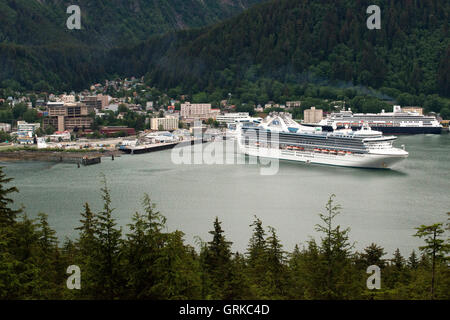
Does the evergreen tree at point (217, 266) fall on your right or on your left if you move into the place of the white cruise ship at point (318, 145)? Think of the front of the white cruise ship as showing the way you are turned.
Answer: on your right

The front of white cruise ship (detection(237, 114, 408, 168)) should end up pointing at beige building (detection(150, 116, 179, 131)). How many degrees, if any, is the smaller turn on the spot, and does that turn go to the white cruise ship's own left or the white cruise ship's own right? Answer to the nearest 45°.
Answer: approximately 180°

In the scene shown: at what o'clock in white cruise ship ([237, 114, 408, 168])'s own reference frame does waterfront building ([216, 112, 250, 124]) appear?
The waterfront building is roughly at 7 o'clock from the white cruise ship.

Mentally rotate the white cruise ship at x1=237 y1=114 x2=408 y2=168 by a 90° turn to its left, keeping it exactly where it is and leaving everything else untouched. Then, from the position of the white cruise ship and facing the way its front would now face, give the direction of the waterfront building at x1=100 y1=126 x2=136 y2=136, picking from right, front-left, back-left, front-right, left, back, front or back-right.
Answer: left

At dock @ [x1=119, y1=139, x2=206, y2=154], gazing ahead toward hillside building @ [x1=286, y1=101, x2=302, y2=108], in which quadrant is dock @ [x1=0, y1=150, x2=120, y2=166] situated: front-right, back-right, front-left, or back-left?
back-left

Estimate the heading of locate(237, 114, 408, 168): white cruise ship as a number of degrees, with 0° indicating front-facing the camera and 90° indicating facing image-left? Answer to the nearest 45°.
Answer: approximately 315°

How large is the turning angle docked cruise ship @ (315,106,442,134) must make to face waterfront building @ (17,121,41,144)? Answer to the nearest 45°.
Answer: approximately 45° to its left

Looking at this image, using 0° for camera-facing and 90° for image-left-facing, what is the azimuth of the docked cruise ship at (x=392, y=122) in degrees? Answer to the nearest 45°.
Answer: approximately 90°

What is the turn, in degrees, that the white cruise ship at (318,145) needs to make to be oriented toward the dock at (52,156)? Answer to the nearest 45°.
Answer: approximately 135° to its right

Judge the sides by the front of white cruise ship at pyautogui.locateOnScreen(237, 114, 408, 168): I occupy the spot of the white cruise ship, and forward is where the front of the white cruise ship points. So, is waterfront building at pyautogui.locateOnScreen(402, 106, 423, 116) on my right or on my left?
on my left

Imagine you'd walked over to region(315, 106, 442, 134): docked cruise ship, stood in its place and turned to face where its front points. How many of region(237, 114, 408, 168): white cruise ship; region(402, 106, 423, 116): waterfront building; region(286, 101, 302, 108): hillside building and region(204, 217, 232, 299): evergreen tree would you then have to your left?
2

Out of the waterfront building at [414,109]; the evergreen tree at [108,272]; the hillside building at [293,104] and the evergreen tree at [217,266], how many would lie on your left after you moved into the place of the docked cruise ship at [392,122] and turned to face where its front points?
2

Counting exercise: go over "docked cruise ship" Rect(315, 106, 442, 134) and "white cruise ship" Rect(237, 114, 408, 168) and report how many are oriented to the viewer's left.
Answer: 1

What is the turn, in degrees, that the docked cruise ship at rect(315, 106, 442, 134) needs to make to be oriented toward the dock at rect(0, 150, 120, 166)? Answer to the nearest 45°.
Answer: approximately 45° to its left

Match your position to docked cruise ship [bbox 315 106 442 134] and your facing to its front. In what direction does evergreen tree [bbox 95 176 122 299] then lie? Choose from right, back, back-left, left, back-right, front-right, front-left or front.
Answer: left

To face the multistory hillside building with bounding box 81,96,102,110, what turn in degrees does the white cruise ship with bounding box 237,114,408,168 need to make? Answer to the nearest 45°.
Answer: approximately 180°

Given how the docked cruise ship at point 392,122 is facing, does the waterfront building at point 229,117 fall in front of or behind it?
in front
